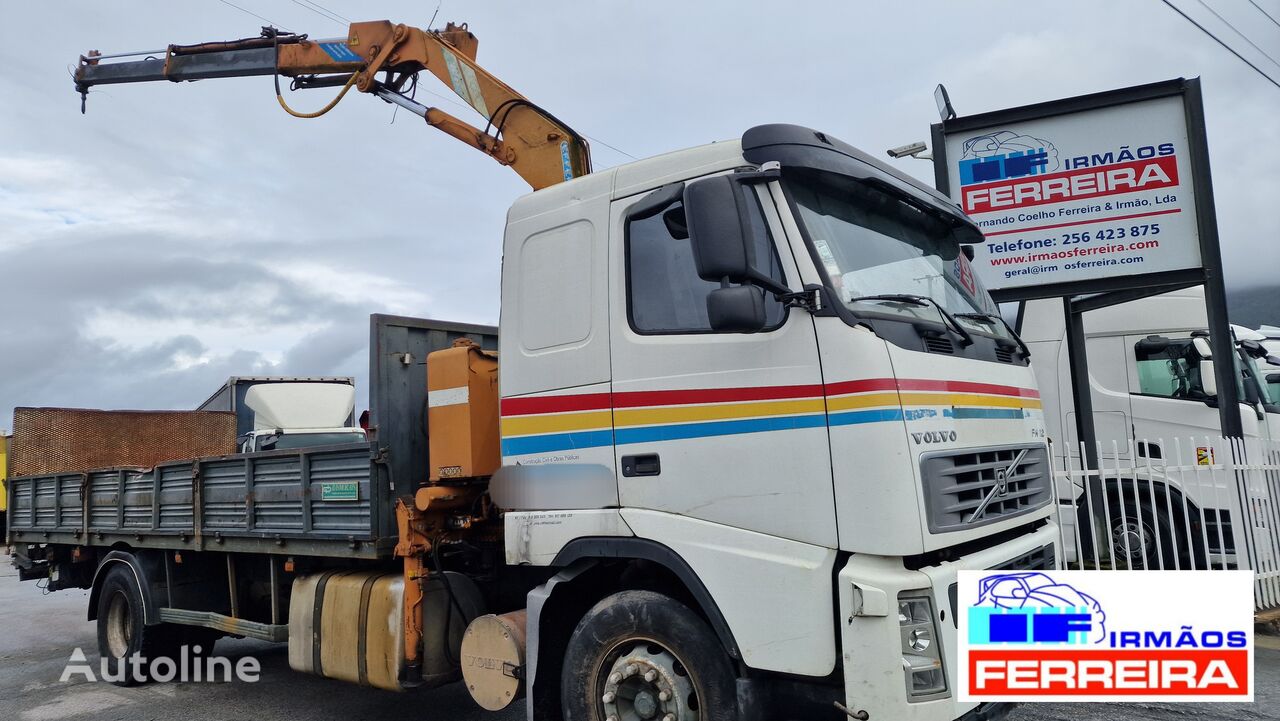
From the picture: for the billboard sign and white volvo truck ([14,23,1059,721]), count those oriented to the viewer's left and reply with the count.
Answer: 0

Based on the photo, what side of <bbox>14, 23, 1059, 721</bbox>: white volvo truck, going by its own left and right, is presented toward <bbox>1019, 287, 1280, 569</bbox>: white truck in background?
left

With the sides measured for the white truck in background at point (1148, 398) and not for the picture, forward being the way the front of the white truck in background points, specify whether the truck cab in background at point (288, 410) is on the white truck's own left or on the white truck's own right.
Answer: on the white truck's own right

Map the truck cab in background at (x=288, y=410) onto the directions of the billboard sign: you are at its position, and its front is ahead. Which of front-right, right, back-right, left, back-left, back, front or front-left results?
right

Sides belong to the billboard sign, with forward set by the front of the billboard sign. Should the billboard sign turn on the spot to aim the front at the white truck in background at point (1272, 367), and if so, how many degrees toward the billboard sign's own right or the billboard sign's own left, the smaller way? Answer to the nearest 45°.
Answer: approximately 135° to the billboard sign's own left

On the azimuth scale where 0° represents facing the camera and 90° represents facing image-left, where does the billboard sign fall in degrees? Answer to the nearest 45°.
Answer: approximately 0°

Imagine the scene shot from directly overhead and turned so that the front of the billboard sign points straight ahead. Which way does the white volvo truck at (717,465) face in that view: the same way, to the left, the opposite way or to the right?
to the left

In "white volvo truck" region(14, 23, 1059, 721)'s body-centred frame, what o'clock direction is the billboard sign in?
The billboard sign is roughly at 9 o'clock from the white volvo truck.

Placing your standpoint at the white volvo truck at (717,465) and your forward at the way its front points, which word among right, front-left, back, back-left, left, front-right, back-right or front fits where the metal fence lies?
left

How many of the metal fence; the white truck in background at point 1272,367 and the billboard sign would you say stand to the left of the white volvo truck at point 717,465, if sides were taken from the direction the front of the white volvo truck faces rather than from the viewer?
3

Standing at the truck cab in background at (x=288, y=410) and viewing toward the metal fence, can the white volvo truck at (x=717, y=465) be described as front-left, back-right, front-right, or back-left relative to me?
front-right

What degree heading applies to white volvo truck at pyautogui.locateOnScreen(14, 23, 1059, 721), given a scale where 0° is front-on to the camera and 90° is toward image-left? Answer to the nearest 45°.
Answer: approximately 315°

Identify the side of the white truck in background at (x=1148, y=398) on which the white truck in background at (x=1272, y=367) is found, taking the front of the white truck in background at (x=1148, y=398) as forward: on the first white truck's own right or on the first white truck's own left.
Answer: on the first white truck's own left

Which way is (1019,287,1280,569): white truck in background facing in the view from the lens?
facing the viewer and to the right of the viewer
